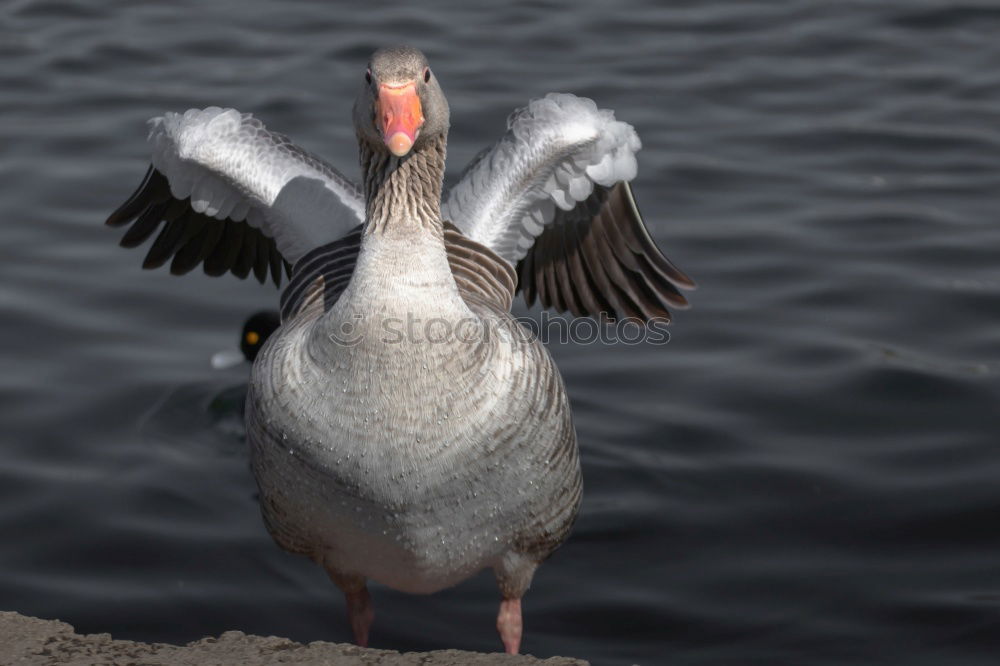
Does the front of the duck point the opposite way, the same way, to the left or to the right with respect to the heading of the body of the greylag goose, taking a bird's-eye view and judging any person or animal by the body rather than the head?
to the right

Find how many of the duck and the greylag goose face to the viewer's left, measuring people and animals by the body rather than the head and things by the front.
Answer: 1

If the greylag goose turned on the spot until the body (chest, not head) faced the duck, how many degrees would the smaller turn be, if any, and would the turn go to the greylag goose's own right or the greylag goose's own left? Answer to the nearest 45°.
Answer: approximately 180°

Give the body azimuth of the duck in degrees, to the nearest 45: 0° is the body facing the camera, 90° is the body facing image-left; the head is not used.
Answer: approximately 90°

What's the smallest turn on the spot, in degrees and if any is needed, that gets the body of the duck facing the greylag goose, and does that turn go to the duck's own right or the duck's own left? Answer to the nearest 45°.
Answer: approximately 90° to the duck's own left
